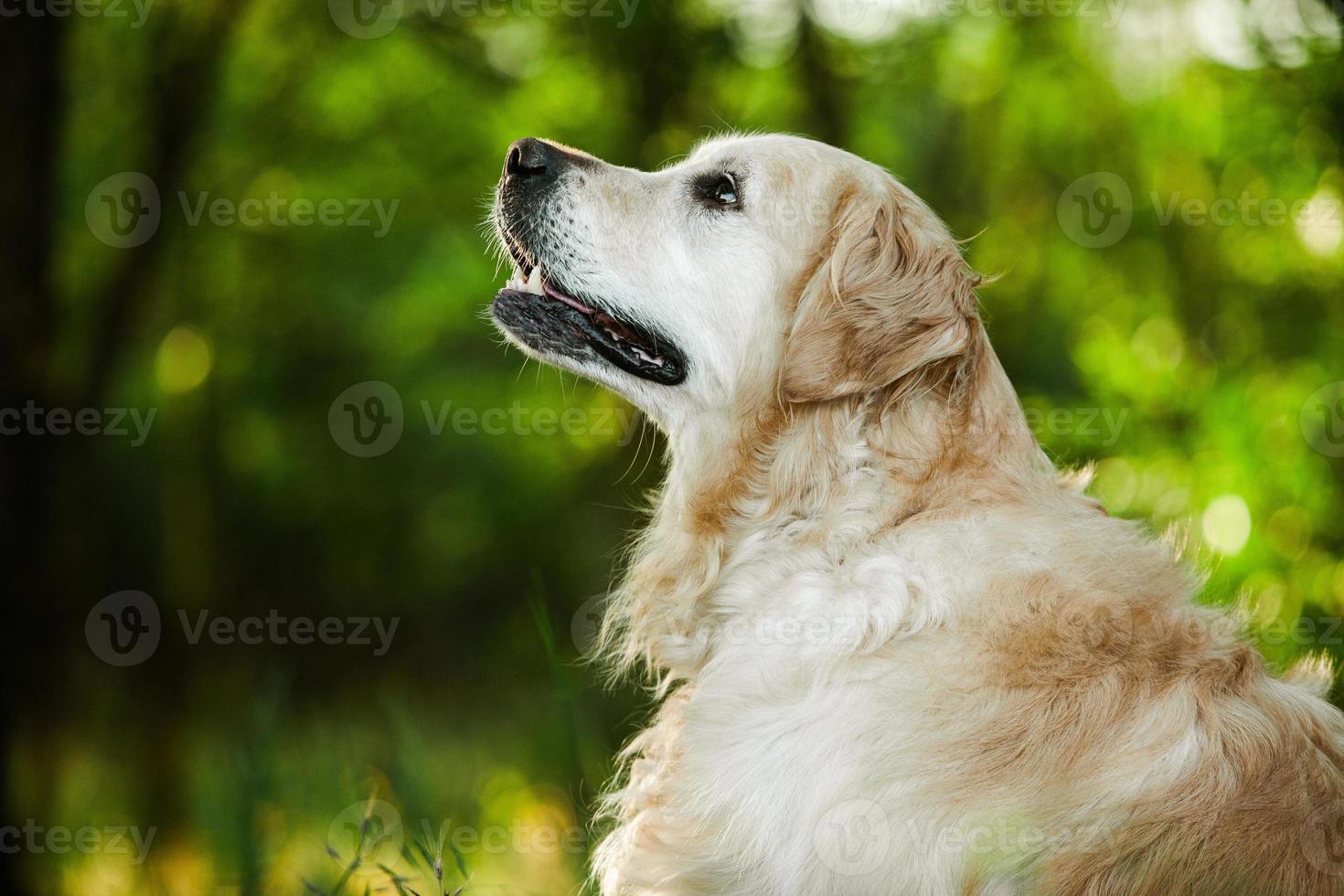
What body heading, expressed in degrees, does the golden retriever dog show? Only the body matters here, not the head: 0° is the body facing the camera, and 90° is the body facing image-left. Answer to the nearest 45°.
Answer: approximately 90°
